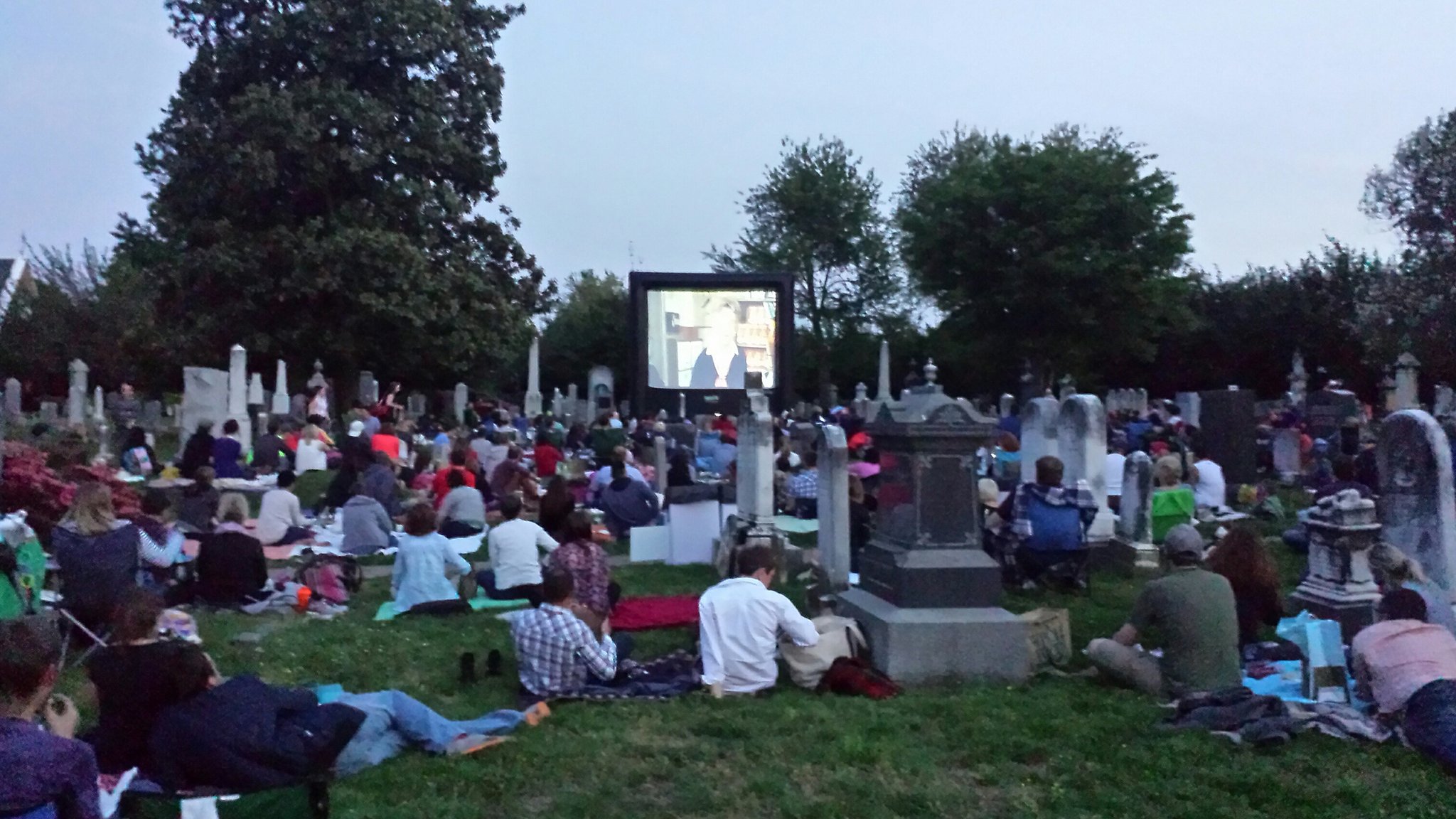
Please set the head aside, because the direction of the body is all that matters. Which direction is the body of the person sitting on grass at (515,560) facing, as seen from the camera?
away from the camera

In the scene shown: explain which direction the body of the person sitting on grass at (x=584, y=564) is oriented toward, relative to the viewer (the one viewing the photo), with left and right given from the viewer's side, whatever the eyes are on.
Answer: facing away from the viewer

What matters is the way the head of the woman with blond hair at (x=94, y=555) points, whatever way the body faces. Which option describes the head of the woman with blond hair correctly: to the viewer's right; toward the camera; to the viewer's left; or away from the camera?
away from the camera

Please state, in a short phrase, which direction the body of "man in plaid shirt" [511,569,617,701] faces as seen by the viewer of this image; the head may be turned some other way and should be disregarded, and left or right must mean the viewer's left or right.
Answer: facing away from the viewer and to the right of the viewer

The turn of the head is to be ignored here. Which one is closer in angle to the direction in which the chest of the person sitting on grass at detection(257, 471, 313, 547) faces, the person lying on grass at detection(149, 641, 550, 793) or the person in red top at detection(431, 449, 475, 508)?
the person in red top

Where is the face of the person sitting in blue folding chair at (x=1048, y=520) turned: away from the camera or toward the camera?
away from the camera

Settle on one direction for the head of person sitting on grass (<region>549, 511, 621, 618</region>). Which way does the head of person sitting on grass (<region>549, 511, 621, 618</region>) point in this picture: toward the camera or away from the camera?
away from the camera

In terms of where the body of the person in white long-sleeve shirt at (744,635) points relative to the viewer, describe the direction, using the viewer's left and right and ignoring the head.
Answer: facing away from the viewer and to the right of the viewer

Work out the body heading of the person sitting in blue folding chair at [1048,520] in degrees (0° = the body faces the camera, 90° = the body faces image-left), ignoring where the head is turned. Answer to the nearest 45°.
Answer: approximately 180°

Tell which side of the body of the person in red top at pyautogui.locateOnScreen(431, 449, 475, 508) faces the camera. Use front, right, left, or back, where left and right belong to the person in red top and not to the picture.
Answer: back

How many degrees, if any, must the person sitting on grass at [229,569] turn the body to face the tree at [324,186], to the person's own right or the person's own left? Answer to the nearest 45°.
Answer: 0° — they already face it

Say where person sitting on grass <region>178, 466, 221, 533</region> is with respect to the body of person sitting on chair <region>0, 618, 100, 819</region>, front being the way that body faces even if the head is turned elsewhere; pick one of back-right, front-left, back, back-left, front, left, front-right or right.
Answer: front-left

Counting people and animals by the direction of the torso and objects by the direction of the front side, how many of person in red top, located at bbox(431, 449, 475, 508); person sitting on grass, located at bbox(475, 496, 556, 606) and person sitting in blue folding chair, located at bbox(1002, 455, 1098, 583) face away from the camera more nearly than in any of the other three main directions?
3

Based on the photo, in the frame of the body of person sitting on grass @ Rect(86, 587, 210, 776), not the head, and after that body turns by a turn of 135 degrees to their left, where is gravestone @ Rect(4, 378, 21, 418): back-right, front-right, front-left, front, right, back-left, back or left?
right

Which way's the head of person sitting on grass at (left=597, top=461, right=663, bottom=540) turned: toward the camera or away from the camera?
away from the camera

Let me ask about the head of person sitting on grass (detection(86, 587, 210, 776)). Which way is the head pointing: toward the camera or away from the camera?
away from the camera
